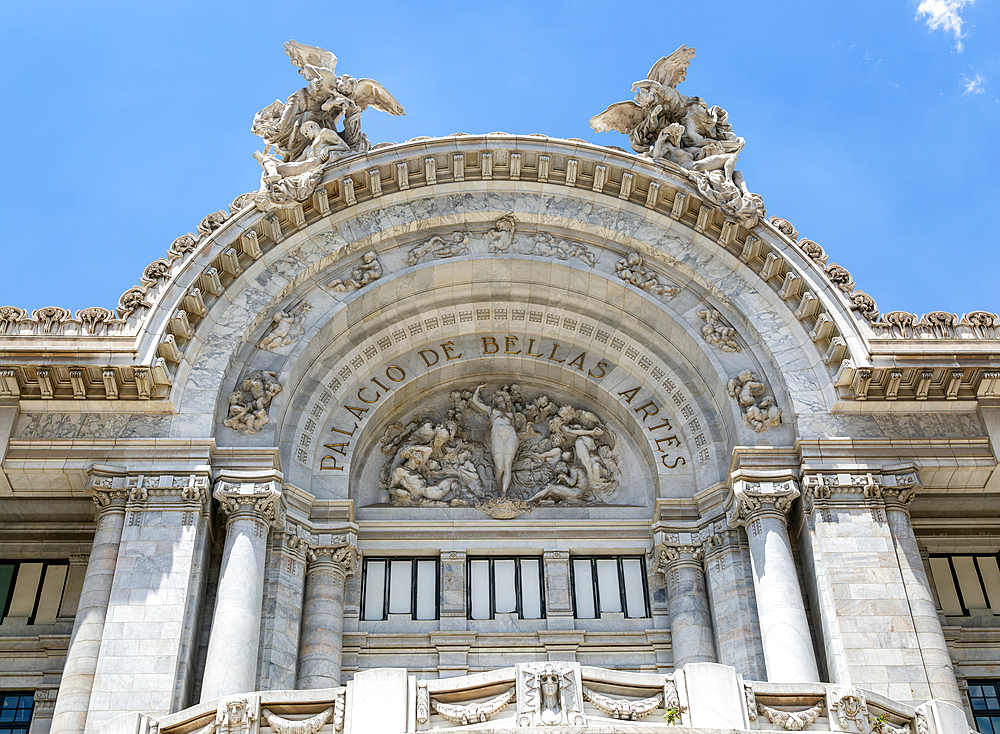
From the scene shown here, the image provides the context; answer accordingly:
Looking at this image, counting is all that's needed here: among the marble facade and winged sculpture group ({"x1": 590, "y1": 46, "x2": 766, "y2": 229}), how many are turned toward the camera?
2

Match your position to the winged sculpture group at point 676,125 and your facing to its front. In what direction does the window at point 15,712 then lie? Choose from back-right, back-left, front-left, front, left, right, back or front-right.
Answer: right

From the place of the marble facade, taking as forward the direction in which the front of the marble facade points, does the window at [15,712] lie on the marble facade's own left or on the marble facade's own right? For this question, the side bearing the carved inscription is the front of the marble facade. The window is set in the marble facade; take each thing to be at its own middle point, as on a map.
on the marble facade's own right

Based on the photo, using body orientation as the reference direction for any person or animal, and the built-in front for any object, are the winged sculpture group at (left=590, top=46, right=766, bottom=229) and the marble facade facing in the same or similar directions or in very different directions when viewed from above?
same or similar directions

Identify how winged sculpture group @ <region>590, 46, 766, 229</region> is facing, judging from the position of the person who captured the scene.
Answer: facing the viewer
